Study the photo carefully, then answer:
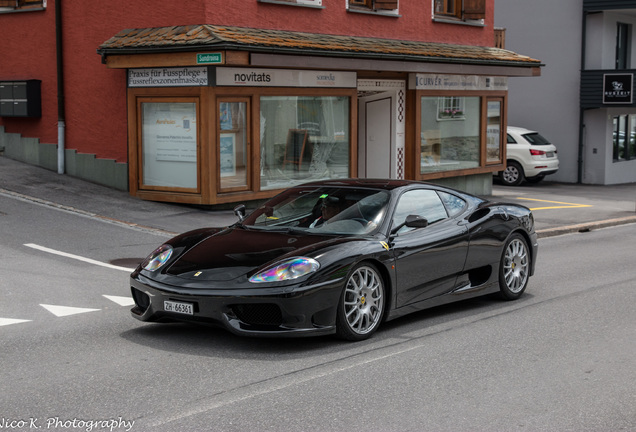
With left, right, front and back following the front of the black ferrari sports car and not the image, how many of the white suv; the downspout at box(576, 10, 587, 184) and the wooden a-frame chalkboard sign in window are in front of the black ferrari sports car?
0

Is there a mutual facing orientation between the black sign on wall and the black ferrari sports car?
no

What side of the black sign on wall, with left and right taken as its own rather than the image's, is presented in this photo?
front

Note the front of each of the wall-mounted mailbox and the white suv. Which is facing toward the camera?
the wall-mounted mailbox

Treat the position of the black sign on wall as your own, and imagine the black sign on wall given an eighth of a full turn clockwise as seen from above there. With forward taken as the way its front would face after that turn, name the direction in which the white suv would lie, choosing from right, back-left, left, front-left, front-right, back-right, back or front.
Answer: front

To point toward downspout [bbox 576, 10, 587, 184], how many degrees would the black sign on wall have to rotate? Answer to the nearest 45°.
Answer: approximately 135° to its right

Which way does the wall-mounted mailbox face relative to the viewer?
toward the camera

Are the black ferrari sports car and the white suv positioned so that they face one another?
no

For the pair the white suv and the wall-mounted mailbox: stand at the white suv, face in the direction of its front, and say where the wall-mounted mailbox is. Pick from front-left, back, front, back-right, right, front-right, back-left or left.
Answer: left

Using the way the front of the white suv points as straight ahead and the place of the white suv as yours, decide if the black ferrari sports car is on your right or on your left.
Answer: on your left

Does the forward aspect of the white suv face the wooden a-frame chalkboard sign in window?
no

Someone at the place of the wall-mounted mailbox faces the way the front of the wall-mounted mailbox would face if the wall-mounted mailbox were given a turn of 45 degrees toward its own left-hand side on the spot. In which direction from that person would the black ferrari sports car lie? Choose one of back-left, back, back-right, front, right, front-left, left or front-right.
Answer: front-right

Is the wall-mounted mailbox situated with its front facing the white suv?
no

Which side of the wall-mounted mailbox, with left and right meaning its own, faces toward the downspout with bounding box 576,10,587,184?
left

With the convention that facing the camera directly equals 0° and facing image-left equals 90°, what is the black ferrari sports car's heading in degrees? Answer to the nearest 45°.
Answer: approximately 45°

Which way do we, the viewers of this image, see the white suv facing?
facing away from the viewer and to the left of the viewer

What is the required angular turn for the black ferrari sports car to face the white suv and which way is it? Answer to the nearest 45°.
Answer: approximately 135° to its right
